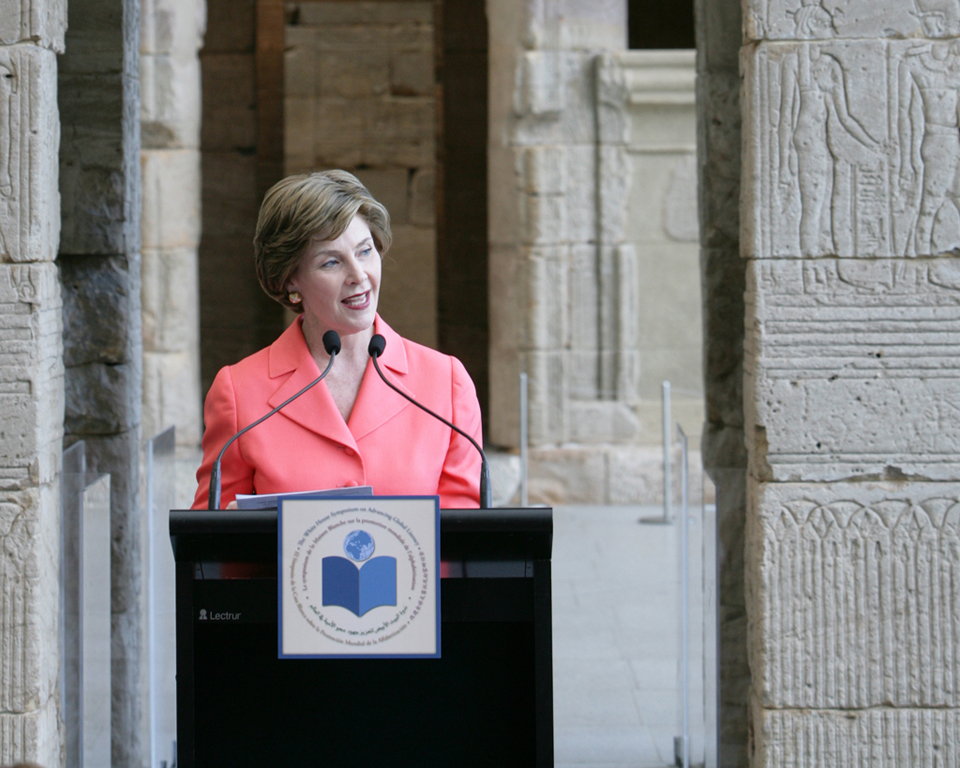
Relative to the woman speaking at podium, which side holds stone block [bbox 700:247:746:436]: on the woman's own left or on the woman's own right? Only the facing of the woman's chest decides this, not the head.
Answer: on the woman's own left

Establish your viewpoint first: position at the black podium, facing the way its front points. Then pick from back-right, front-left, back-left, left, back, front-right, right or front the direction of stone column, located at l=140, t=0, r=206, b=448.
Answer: back

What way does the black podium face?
toward the camera

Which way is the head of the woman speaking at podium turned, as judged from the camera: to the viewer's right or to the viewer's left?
to the viewer's right

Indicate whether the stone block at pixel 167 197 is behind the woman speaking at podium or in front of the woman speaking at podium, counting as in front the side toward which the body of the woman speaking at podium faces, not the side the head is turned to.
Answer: behind

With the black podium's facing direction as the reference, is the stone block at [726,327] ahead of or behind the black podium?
behind

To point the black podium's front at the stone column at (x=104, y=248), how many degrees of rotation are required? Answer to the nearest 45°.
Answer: approximately 135° to its right

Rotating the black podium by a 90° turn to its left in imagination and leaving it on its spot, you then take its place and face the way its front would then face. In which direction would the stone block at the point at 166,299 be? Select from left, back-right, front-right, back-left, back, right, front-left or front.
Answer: left

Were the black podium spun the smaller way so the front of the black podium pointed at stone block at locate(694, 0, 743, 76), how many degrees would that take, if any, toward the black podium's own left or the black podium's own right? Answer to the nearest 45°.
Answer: approximately 135° to the black podium's own left

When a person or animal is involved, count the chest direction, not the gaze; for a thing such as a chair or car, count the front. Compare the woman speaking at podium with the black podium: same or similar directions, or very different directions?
same or similar directions

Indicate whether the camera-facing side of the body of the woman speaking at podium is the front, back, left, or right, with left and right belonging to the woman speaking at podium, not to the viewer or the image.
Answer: front

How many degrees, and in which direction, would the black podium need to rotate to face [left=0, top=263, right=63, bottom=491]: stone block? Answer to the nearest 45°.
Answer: approximately 135° to its right

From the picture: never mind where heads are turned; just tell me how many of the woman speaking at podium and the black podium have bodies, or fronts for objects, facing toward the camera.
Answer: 2
